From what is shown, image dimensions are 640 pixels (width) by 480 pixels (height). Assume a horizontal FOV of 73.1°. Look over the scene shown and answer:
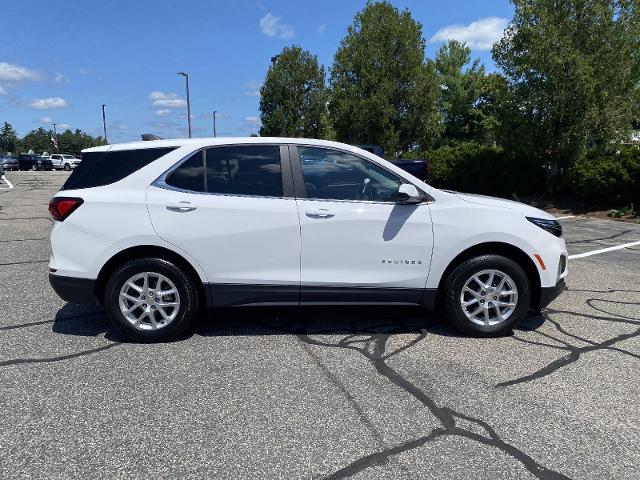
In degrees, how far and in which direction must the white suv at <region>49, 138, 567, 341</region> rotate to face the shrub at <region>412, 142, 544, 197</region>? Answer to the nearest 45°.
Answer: approximately 45° to its left

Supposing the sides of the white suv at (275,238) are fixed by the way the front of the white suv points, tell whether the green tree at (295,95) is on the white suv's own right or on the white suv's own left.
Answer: on the white suv's own left

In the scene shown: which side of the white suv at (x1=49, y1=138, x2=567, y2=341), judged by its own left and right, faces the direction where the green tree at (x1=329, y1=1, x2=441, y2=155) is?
left

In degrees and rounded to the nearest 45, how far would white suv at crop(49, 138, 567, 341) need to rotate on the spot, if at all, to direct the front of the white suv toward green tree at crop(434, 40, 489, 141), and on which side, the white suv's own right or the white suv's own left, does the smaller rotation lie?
approximately 90° to the white suv's own left

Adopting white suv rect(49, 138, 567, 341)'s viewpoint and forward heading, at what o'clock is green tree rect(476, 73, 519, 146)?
The green tree is roughly at 10 o'clock from the white suv.

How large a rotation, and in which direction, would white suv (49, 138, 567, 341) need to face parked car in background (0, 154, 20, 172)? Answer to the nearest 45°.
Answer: approximately 135° to its left

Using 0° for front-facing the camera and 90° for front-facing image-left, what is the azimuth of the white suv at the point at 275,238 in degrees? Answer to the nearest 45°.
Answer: approximately 270°

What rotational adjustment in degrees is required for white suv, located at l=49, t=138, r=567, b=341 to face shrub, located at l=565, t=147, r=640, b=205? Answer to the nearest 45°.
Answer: approximately 45° to its left
